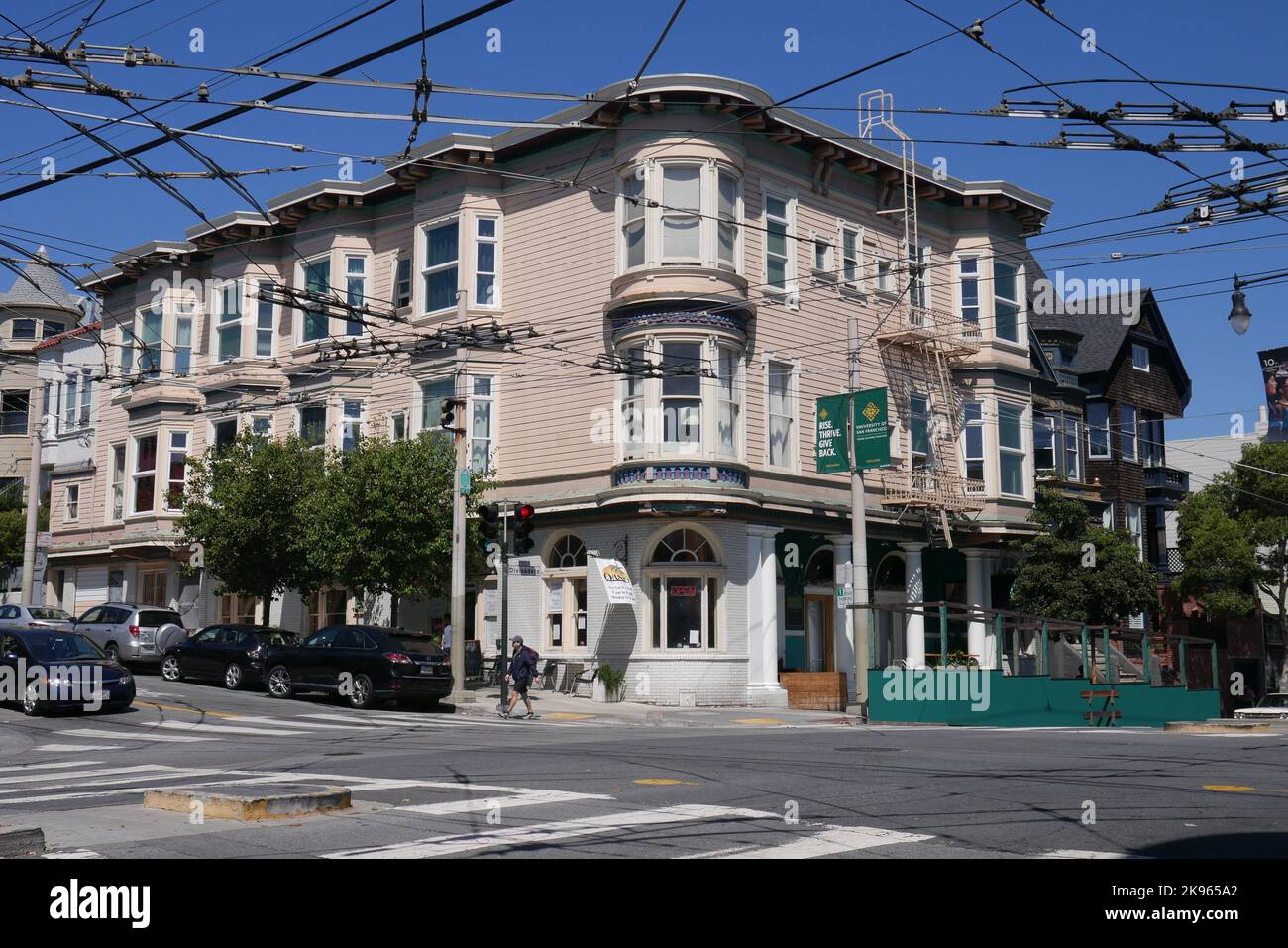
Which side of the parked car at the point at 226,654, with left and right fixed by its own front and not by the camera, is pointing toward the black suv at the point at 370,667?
back

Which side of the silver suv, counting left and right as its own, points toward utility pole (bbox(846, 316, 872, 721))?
back

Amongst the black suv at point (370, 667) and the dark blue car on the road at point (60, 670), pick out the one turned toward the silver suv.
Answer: the black suv

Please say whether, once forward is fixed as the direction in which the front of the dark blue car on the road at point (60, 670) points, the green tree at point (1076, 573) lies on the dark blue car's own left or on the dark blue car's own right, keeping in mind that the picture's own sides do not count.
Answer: on the dark blue car's own left

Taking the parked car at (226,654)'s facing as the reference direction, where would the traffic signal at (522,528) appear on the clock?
The traffic signal is roughly at 6 o'clock from the parked car.

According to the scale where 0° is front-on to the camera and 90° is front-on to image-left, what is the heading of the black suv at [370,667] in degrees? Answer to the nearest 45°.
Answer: approximately 135°

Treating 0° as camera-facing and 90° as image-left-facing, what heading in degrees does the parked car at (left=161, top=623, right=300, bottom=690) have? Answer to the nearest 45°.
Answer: approximately 135°

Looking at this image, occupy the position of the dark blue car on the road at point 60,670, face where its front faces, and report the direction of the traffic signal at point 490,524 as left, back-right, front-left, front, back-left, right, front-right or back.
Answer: front-left

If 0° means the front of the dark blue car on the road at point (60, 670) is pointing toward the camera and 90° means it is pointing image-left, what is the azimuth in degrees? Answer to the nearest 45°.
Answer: approximately 315°

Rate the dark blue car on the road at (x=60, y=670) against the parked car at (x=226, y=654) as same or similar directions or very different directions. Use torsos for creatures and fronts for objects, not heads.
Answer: very different directions

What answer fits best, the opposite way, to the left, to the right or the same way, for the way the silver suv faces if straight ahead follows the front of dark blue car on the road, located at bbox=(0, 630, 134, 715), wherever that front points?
the opposite way

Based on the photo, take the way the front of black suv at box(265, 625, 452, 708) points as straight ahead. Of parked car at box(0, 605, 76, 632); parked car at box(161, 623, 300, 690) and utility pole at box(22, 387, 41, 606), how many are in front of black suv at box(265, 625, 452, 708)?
3
